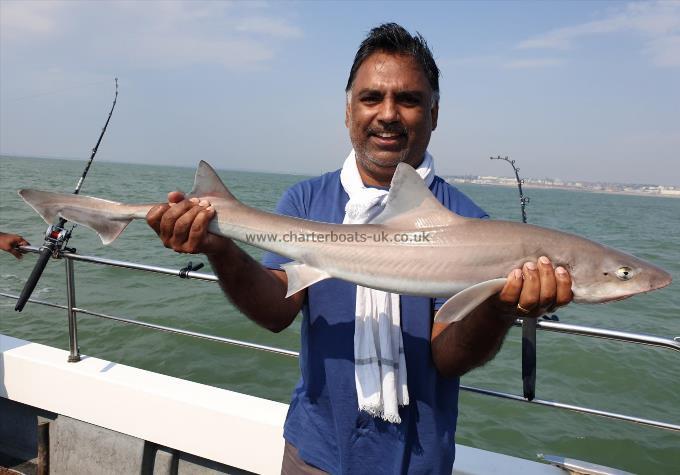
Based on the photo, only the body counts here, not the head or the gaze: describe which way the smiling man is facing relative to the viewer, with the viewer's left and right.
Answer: facing the viewer

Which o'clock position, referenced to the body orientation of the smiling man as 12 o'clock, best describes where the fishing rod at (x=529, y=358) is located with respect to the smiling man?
The fishing rod is roughly at 8 o'clock from the smiling man.
